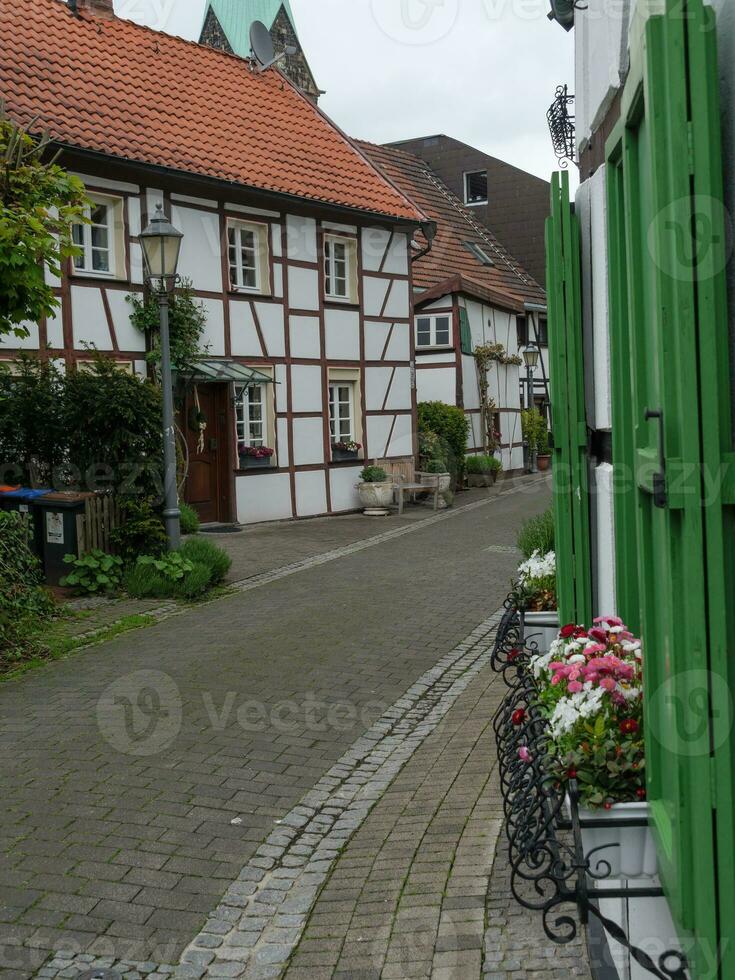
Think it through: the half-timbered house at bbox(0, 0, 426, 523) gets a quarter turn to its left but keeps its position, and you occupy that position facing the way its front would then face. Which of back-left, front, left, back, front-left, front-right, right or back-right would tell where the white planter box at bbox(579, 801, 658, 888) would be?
back-right

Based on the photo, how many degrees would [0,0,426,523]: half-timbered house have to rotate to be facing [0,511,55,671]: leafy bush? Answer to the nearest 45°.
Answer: approximately 45° to its right

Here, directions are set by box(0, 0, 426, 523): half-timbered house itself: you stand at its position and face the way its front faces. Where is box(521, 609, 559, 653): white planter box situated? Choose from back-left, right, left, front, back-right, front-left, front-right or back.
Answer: front-right

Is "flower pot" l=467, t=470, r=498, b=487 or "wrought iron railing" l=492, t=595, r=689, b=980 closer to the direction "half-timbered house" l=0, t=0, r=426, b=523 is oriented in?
the wrought iron railing

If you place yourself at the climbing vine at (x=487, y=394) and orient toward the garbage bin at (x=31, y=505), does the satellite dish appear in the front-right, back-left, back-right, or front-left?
front-right

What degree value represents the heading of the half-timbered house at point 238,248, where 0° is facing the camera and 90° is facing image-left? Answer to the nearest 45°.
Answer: approximately 315°

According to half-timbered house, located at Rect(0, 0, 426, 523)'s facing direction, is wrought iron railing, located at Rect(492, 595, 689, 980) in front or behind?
in front

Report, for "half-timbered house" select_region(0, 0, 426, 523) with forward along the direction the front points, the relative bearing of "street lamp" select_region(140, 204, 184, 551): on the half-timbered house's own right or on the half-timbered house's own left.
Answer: on the half-timbered house's own right

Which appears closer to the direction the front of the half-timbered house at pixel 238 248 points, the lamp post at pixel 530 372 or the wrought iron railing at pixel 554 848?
the wrought iron railing

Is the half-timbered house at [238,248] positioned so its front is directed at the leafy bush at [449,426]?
no

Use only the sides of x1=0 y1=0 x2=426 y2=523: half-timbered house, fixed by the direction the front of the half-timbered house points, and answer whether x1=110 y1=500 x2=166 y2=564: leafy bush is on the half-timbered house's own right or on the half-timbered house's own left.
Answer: on the half-timbered house's own right

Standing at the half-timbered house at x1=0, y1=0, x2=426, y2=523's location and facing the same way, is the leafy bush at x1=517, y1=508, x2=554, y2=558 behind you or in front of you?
in front

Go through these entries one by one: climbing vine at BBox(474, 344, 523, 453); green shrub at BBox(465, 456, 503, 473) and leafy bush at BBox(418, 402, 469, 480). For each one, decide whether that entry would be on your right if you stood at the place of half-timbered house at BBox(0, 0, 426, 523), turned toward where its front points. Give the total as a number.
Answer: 0

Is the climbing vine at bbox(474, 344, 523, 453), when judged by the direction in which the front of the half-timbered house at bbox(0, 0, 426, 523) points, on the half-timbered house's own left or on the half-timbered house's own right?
on the half-timbered house's own left

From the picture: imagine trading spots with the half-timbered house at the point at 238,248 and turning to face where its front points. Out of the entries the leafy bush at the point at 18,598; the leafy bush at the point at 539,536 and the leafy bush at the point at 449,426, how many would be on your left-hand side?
1

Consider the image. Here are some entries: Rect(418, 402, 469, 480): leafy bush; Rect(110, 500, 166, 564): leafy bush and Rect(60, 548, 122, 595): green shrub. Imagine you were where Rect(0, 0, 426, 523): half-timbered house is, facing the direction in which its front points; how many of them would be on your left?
1

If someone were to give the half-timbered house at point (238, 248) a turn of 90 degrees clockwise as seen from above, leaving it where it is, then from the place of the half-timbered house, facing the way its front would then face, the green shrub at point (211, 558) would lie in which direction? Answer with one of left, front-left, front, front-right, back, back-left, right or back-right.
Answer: front-left
